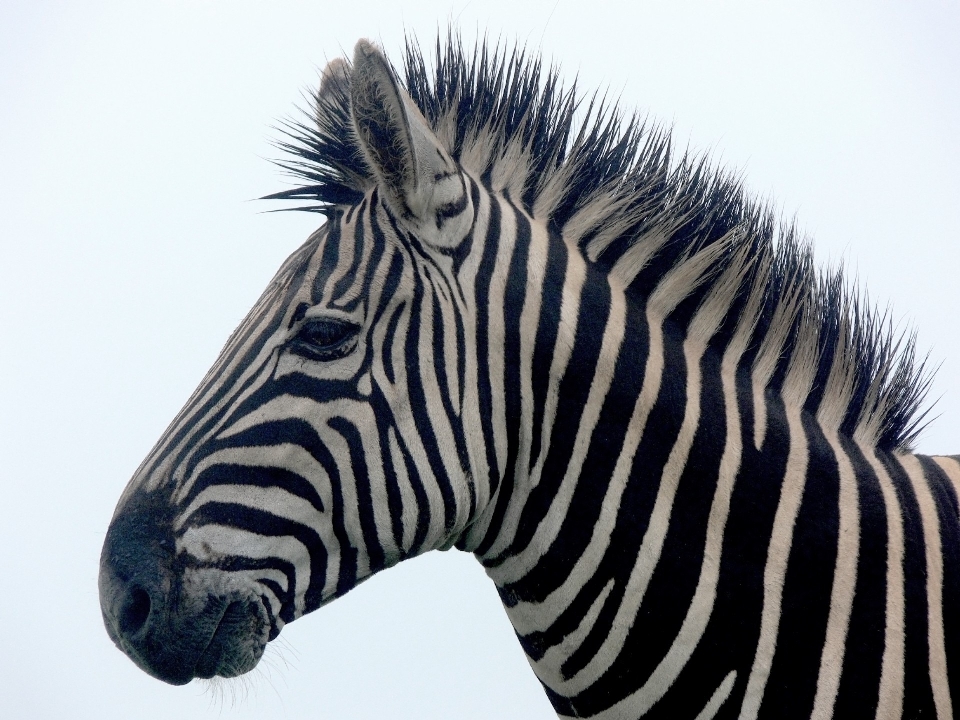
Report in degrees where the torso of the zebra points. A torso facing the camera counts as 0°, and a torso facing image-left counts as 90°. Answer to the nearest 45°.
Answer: approximately 90°
